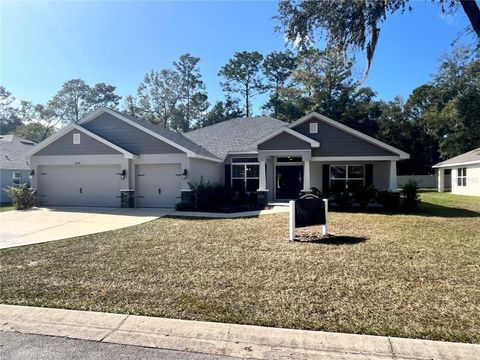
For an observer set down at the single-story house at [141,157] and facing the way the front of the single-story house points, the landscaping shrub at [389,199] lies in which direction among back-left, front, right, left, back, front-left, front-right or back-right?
left

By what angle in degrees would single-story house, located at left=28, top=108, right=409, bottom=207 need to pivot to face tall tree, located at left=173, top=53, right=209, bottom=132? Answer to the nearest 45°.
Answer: approximately 180°

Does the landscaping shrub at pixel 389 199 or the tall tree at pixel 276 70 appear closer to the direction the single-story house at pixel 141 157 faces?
the landscaping shrub

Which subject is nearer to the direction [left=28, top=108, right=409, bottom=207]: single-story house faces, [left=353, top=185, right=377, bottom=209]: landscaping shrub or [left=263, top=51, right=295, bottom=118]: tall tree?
the landscaping shrub

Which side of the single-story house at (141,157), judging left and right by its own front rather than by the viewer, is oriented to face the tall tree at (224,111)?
back

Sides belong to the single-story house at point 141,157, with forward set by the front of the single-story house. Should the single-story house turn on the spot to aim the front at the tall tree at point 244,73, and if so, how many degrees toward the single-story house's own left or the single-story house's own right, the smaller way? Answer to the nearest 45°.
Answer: approximately 180°

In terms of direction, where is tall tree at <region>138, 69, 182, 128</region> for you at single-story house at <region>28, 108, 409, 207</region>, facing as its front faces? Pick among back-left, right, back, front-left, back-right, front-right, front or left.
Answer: back

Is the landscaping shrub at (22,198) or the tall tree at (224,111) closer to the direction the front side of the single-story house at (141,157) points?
the landscaping shrub

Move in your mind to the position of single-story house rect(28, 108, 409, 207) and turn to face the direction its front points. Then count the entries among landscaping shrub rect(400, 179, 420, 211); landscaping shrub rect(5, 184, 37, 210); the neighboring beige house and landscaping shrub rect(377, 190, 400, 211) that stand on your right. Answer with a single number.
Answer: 1

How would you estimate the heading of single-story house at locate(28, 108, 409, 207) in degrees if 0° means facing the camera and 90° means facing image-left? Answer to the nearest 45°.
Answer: approximately 0°

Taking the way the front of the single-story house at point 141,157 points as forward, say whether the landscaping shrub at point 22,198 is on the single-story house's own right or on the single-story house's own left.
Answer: on the single-story house's own right
